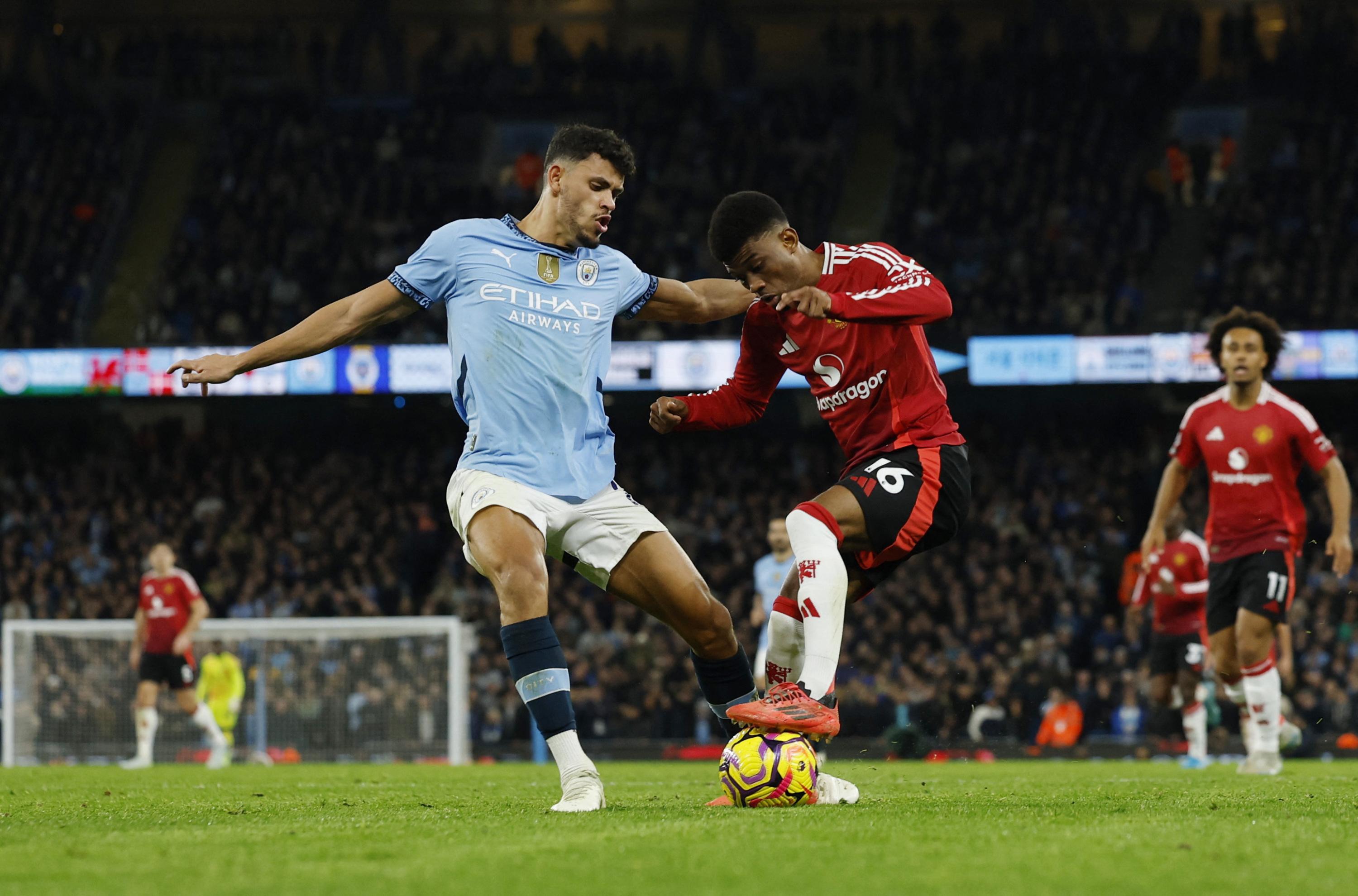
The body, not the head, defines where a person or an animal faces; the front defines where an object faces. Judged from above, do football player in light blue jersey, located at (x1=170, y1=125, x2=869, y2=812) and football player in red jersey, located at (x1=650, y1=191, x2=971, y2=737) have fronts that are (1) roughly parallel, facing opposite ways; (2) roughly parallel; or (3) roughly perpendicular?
roughly perpendicular

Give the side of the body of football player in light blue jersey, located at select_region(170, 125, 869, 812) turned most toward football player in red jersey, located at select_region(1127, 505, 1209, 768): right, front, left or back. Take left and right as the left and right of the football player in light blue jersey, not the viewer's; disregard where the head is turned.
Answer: back

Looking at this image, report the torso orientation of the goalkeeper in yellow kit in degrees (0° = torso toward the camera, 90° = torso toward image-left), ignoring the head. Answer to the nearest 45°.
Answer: approximately 0°

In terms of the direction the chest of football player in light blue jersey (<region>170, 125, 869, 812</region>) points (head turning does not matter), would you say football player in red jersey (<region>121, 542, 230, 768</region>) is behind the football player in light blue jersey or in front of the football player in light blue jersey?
behind

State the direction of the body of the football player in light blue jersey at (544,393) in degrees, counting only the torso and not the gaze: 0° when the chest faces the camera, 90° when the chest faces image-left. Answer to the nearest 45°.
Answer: approximately 315°

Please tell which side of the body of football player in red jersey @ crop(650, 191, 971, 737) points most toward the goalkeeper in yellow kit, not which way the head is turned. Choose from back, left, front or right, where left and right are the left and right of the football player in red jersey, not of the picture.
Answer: right

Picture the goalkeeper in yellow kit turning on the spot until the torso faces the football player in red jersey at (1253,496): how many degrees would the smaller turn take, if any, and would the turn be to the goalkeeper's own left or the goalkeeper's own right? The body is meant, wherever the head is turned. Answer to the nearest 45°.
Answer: approximately 45° to the goalkeeper's own left

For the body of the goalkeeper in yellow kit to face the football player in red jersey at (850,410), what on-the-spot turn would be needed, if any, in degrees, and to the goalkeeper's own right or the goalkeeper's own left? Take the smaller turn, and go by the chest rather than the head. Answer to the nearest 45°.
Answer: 0° — they already face them

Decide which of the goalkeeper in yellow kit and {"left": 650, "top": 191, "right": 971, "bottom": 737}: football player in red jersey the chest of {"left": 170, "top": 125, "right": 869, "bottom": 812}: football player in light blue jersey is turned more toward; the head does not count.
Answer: the football player in red jersey
